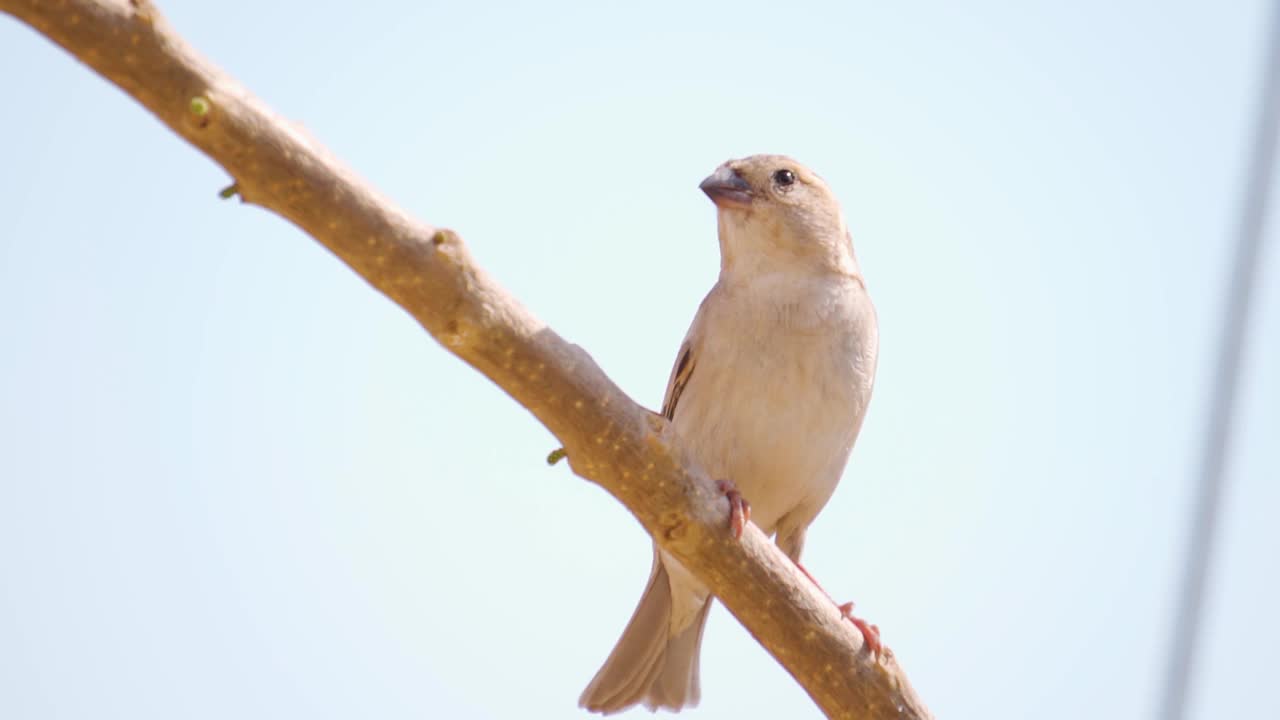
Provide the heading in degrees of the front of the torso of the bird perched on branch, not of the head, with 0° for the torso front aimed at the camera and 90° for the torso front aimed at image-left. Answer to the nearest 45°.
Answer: approximately 315°
